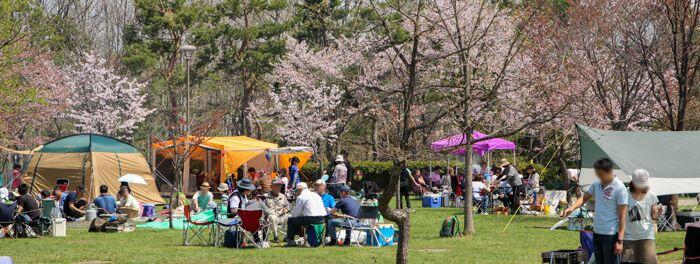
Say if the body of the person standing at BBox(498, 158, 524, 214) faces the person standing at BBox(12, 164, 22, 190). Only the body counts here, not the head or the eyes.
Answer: yes

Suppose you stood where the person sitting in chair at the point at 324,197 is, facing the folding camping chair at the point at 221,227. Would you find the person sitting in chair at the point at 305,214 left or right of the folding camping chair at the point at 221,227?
left

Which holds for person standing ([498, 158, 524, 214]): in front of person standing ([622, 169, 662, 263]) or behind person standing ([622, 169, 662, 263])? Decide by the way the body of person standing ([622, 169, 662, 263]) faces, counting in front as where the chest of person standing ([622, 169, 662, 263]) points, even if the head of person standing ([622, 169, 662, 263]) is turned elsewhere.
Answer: behind

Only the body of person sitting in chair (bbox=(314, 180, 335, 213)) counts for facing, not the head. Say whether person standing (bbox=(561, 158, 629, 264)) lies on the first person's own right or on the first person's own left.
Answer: on the first person's own left
